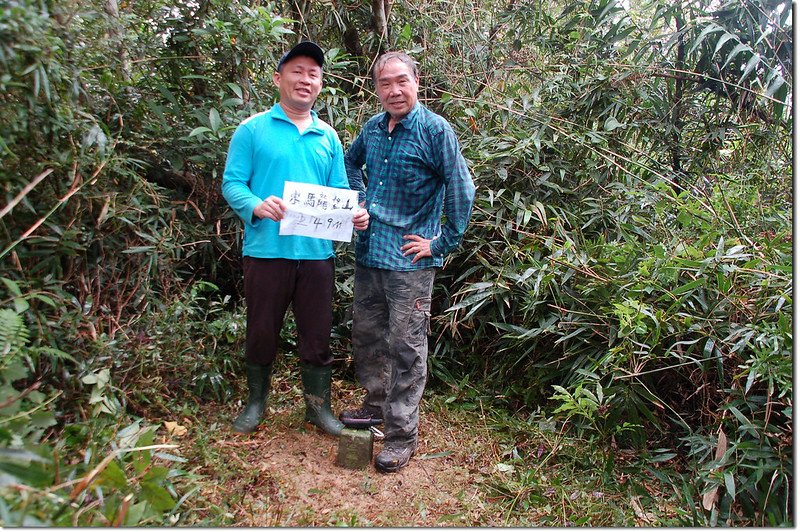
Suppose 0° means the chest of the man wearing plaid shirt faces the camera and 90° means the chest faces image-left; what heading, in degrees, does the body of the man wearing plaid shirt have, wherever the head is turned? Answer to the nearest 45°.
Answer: approximately 45°

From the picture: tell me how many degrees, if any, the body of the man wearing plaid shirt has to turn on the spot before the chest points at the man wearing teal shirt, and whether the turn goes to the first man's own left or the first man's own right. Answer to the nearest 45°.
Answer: approximately 45° to the first man's own right
